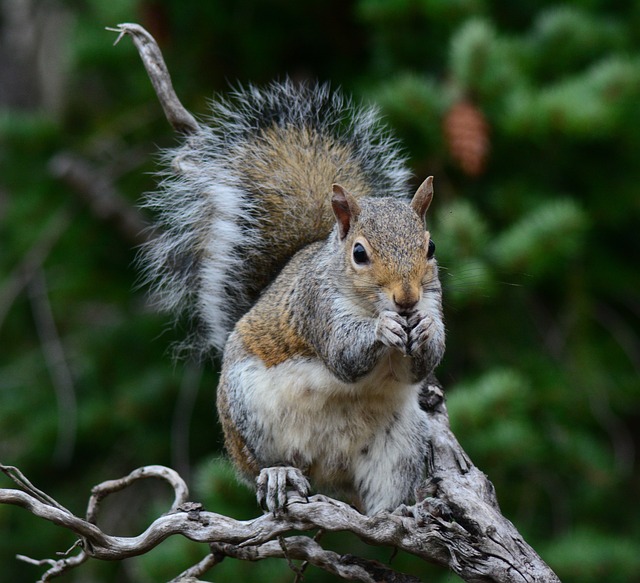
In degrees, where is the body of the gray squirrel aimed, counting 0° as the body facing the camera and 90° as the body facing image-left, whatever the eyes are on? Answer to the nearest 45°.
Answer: approximately 315°

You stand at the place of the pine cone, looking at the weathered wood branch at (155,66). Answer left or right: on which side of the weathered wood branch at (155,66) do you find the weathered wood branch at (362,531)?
left

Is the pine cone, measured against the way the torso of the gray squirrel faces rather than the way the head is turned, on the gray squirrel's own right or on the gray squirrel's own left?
on the gray squirrel's own left
